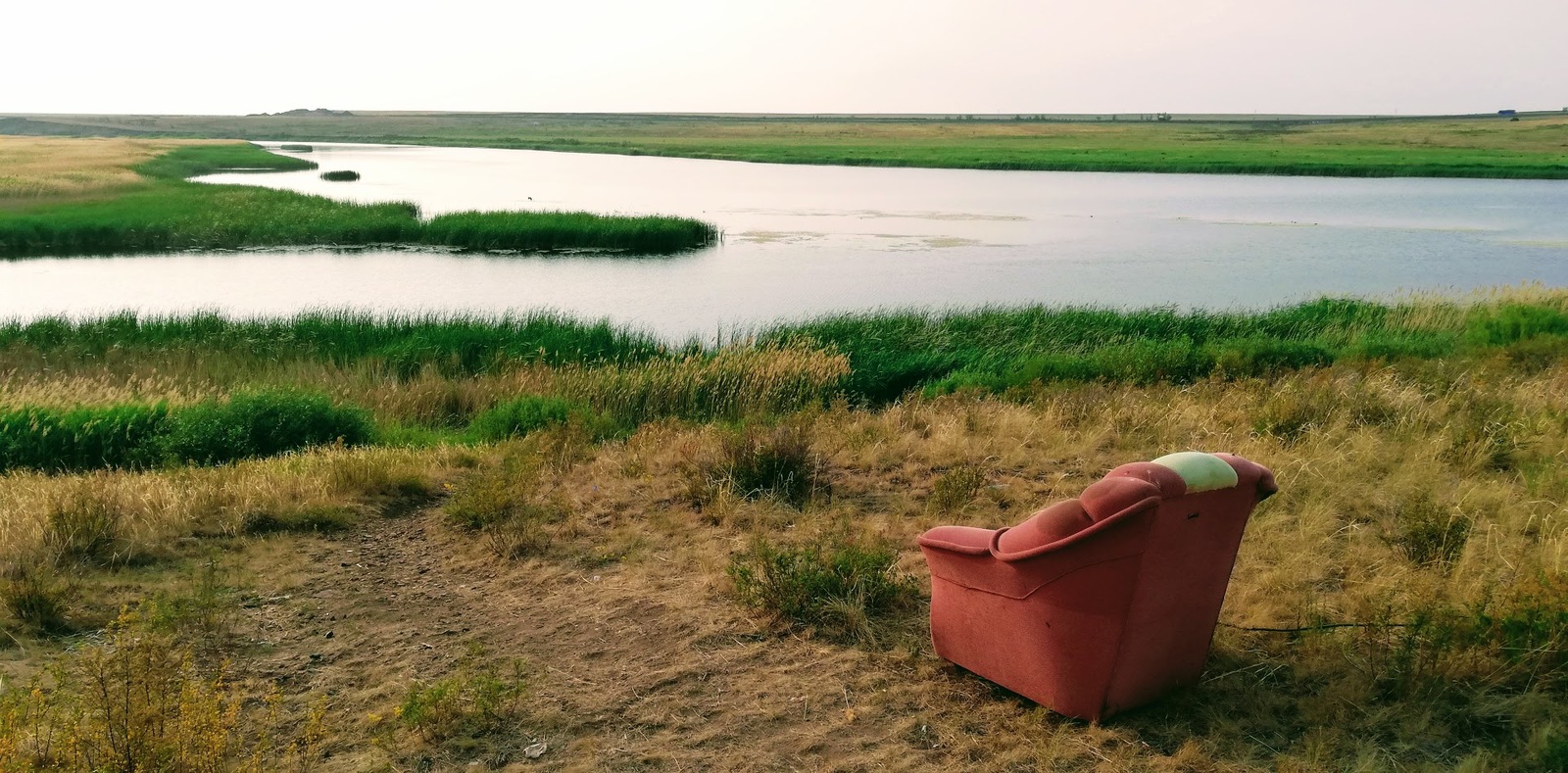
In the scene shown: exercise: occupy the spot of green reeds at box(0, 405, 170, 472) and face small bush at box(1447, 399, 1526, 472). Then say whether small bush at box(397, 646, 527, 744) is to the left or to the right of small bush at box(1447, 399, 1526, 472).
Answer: right

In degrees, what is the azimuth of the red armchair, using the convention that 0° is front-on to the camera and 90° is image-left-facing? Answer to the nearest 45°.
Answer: approximately 135°

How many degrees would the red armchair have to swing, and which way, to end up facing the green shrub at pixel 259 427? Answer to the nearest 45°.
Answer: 0° — it already faces it

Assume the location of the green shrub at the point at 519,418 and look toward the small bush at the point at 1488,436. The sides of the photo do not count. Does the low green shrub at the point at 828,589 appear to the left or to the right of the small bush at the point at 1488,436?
right

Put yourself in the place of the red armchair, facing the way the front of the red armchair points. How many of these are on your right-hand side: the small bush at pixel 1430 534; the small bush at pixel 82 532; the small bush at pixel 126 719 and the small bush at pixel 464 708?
1

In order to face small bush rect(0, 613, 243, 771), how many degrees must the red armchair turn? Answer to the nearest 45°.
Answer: approximately 45° to its left

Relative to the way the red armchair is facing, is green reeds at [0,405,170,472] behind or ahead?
ahead

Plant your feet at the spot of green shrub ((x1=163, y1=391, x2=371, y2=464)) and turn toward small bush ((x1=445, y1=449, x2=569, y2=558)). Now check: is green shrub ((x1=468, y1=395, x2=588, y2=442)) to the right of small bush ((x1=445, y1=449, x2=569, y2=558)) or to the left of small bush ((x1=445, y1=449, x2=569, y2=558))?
left

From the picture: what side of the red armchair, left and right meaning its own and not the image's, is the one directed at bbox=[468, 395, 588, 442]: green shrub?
front

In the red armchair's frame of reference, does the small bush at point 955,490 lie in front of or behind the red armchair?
in front

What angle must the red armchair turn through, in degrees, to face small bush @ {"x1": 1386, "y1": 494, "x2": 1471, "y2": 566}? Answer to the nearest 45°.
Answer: approximately 90° to its right

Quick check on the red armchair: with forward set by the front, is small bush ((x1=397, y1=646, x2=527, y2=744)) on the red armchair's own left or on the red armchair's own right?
on the red armchair's own left
